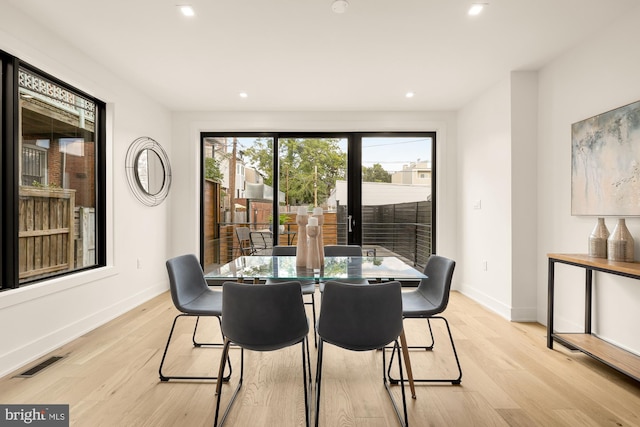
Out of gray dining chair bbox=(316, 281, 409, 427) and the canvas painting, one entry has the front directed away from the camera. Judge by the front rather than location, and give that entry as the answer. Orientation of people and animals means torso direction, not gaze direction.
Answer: the gray dining chair

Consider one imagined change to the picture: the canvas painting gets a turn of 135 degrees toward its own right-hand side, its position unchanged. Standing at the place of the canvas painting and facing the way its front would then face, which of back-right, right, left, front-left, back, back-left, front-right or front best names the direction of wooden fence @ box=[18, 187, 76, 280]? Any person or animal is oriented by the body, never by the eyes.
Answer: back-left

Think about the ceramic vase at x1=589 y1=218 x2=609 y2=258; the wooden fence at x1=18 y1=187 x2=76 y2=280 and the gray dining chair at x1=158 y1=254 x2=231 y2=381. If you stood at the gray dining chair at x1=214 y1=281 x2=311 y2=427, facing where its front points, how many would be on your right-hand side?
1

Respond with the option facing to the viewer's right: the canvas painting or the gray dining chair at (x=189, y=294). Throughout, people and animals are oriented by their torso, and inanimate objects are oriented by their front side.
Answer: the gray dining chair

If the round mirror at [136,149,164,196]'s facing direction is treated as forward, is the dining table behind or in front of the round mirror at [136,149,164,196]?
in front

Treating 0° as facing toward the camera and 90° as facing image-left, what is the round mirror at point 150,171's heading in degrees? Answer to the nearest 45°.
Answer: approximately 315°

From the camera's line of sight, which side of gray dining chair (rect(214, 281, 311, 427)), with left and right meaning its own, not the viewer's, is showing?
back

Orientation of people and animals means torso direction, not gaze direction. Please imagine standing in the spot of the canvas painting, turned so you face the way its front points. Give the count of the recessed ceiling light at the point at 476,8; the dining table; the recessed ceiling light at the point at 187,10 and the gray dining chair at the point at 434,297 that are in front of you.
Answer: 4

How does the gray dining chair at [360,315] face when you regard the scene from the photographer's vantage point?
facing away from the viewer

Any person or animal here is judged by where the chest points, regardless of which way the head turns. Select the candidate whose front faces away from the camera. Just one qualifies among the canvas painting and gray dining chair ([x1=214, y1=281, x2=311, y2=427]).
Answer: the gray dining chair

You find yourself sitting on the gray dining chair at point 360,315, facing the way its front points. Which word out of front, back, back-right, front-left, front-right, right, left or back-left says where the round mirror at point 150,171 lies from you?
front-left

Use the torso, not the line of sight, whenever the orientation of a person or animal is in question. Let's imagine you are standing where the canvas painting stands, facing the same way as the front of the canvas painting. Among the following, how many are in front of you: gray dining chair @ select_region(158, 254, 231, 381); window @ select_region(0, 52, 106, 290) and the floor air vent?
3

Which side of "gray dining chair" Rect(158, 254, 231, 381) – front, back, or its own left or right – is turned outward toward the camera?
right

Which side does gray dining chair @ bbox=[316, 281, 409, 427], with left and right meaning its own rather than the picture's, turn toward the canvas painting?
right

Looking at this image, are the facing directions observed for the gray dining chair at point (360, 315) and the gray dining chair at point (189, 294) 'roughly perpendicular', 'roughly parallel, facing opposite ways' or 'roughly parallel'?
roughly perpendicular

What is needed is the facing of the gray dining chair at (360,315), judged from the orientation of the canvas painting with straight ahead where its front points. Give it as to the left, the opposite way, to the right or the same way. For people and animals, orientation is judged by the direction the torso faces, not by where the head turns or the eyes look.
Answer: to the right

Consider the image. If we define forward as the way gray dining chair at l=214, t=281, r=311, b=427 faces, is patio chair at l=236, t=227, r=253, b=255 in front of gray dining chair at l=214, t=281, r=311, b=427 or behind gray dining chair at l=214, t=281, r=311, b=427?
in front

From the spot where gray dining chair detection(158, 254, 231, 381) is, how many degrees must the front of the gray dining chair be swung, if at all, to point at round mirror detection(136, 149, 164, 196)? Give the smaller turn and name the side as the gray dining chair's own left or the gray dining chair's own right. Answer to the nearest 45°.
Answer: approximately 90° to the gray dining chair's own left

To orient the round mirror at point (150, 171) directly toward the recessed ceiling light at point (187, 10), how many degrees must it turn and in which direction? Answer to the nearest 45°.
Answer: approximately 45° to its right
